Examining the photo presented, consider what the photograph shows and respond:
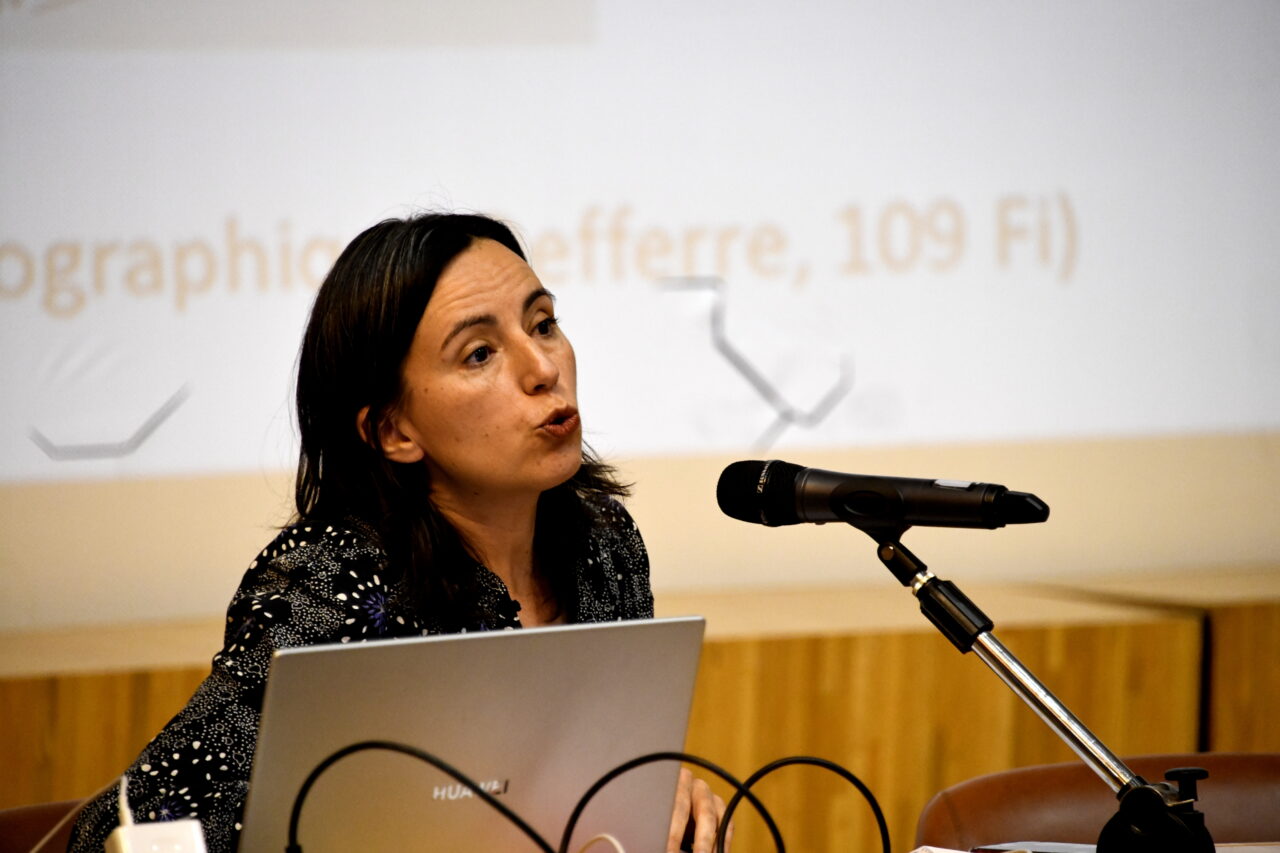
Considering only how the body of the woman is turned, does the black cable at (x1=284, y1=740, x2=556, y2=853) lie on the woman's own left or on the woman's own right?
on the woman's own right

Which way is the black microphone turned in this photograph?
to the viewer's left

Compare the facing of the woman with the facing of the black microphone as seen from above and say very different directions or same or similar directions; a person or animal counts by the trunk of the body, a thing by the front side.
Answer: very different directions

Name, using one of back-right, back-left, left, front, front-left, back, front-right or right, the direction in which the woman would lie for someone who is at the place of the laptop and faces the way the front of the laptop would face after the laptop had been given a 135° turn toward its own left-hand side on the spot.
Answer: back-right

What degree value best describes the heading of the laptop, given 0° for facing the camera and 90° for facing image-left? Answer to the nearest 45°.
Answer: approximately 180°

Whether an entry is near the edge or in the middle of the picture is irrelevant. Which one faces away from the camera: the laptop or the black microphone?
the laptop

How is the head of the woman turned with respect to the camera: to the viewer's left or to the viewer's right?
to the viewer's right

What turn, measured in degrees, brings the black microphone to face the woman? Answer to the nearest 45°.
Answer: approximately 45° to its right

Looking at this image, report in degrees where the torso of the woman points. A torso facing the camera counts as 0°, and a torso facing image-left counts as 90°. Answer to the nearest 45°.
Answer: approximately 315°

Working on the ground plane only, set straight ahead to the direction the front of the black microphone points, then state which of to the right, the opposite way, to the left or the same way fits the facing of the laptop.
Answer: to the right

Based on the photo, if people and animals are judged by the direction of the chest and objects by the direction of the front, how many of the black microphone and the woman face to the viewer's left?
1

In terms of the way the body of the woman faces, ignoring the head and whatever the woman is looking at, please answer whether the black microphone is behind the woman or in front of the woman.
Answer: in front
